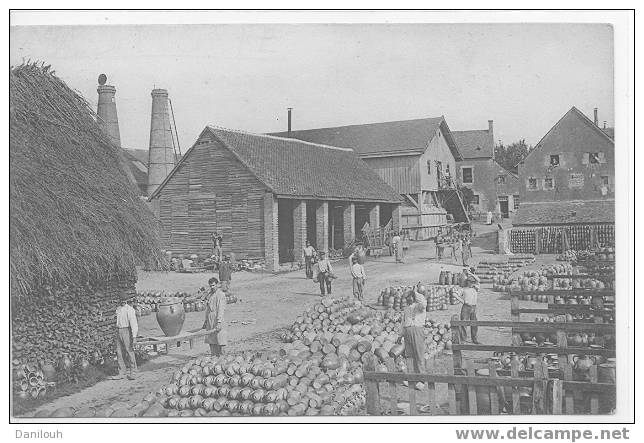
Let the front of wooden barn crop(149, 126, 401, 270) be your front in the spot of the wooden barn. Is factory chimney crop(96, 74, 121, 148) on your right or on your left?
on your right

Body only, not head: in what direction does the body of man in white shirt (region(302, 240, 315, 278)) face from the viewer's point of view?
toward the camera

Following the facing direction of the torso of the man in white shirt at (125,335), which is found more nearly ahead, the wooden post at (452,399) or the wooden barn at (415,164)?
the wooden post

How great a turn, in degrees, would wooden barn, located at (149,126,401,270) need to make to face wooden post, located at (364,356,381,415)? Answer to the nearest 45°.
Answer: approximately 45° to its right

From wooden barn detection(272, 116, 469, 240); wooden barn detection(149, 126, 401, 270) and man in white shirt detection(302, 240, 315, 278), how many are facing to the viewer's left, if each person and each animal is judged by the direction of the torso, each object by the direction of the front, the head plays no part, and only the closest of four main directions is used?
0

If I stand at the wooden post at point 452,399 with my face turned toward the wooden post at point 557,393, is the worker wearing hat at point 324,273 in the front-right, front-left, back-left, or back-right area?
back-left

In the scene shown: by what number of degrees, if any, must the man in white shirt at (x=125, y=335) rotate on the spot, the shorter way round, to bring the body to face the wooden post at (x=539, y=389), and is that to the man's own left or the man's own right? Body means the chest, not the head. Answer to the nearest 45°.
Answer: approximately 90° to the man's own left

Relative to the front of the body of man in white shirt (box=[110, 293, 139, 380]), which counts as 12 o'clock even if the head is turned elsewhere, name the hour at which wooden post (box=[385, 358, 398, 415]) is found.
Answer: The wooden post is roughly at 9 o'clock from the man in white shirt.

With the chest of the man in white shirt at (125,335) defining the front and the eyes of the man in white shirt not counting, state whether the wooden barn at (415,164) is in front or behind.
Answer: behind

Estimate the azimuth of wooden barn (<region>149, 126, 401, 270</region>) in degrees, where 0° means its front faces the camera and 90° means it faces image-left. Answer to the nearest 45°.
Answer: approximately 315°

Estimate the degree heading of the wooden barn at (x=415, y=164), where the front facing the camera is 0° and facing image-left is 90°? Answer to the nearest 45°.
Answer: approximately 315°

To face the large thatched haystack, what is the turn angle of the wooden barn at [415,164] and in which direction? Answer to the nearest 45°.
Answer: approximately 90° to its right

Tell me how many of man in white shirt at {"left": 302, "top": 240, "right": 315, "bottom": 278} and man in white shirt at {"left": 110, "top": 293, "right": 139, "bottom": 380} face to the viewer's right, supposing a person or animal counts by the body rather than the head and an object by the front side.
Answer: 0

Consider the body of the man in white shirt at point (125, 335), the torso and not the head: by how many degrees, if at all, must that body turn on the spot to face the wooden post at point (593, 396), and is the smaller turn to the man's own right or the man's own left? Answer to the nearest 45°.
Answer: approximately 90° to the man's own left

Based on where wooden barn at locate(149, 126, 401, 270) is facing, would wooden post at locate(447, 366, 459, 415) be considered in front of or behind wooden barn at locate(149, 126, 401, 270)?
in front
